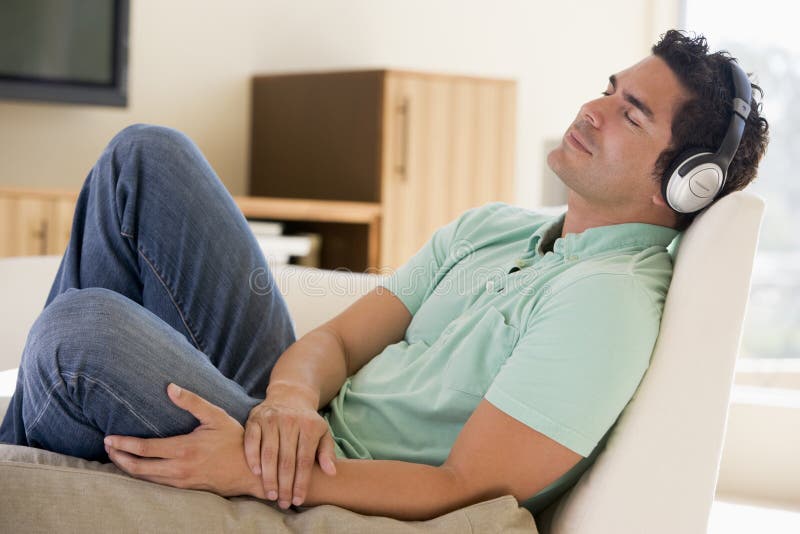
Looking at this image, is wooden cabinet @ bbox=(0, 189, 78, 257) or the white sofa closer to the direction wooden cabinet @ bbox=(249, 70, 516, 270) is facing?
the white sofa

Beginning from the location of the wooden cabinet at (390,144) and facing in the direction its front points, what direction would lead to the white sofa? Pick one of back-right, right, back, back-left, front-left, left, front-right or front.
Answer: front-right

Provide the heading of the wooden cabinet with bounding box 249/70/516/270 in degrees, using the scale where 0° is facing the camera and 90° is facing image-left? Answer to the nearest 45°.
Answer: approximately 315°

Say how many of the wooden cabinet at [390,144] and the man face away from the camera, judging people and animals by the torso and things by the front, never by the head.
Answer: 0

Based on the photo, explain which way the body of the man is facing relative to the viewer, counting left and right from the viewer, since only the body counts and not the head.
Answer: facing the viewer and to the left of the viewer

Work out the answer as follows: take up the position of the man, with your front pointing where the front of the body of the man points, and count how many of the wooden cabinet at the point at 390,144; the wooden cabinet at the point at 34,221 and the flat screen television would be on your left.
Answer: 0

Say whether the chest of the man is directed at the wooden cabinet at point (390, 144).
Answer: no

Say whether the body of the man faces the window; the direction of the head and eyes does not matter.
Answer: no

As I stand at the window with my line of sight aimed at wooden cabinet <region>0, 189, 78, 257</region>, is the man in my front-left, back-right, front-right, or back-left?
front-left

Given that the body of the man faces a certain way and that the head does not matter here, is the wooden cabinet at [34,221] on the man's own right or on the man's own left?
on the man's own right

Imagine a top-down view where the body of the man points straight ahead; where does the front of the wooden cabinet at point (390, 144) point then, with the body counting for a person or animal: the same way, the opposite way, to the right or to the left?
to the left

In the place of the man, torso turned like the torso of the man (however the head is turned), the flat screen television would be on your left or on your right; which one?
on your right
